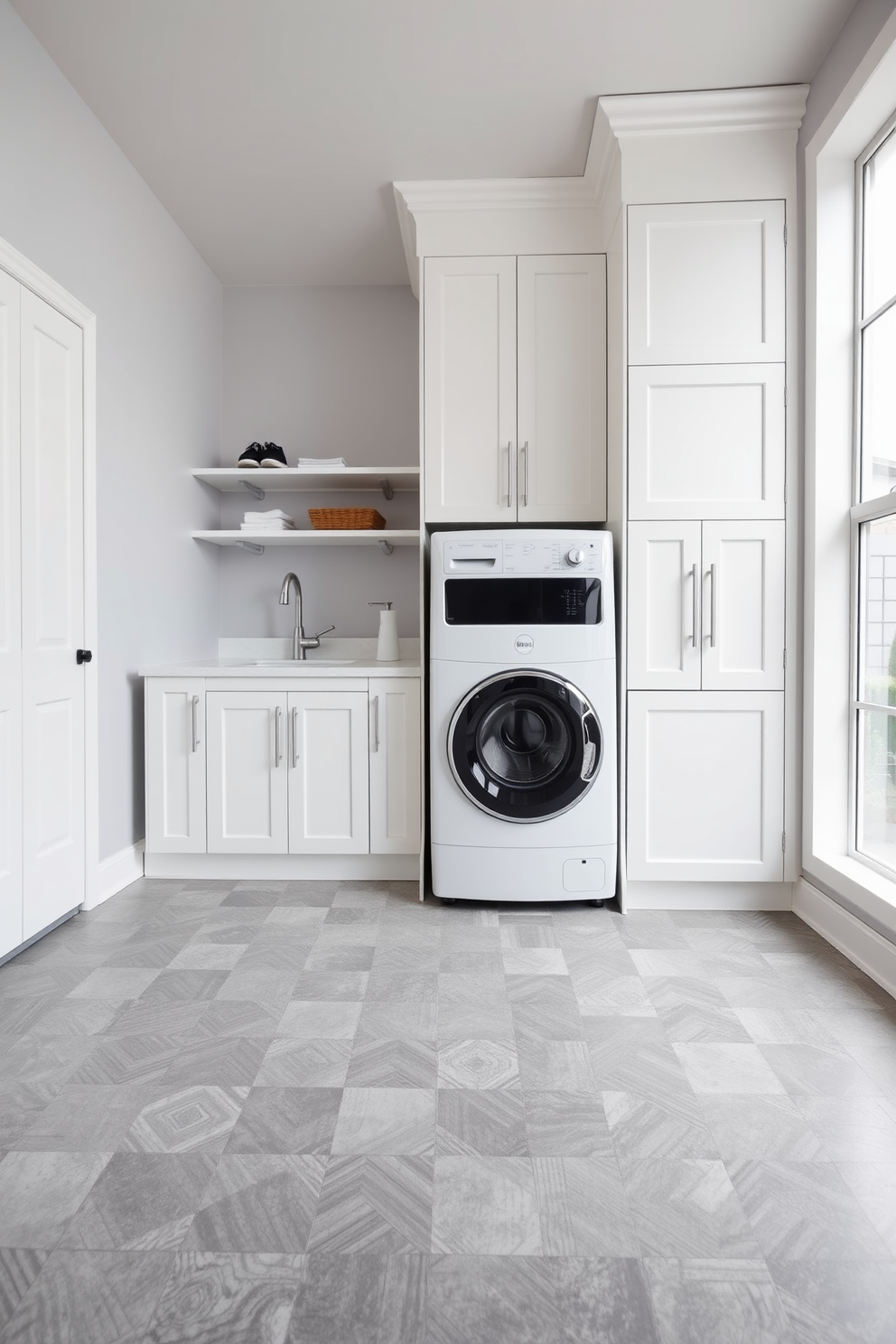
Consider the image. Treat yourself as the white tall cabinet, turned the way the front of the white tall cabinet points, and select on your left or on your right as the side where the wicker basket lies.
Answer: on your right

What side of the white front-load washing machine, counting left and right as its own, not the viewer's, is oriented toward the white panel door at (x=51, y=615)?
right
